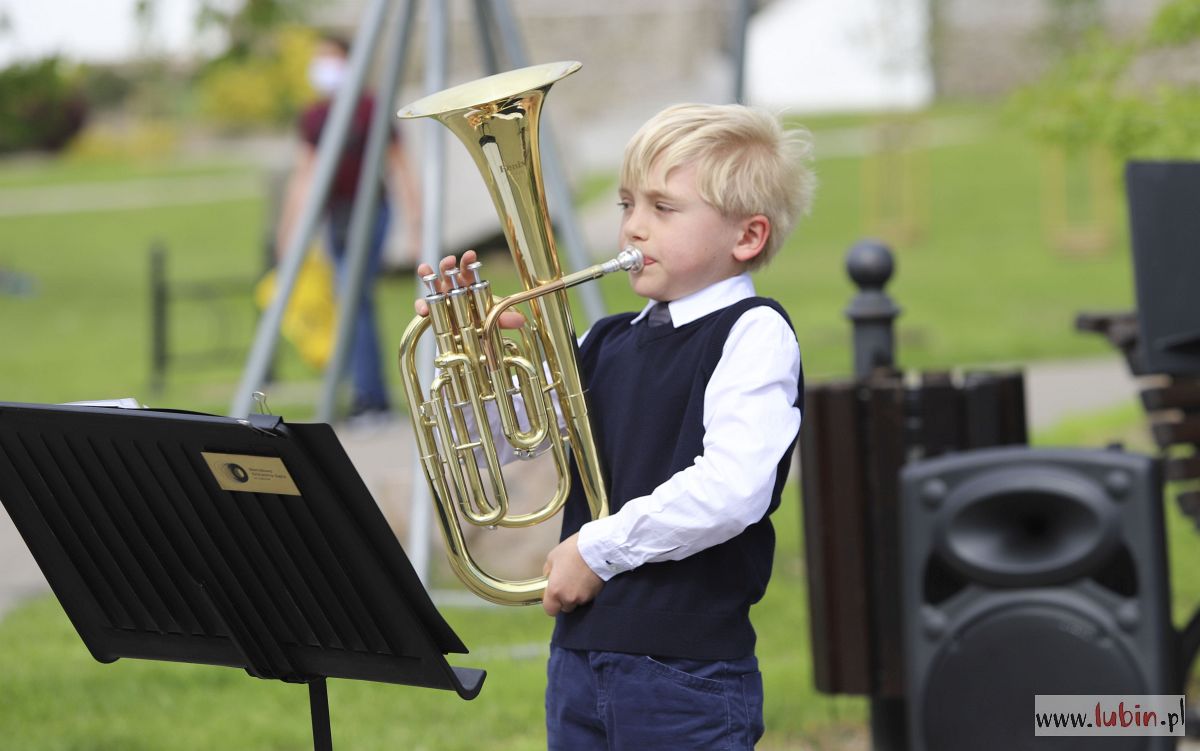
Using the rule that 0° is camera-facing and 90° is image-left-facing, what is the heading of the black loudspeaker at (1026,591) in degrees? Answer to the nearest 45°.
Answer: approximately 0°

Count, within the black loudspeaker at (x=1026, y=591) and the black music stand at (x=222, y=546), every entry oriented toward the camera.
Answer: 1

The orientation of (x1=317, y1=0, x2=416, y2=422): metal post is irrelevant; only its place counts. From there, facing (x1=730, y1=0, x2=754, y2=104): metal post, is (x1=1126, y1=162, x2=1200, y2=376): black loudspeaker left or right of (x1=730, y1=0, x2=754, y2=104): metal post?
right

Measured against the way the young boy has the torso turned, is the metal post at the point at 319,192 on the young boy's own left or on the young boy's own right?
on the young boy's own right

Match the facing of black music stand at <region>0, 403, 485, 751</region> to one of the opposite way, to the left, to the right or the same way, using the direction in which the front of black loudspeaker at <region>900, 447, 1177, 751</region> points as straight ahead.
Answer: the opposite way

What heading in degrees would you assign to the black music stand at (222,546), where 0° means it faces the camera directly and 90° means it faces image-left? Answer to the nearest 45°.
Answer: approximately 225°

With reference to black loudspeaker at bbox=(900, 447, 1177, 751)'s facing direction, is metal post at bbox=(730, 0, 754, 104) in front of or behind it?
behind

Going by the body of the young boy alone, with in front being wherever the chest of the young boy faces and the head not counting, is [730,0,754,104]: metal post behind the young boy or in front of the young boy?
behind

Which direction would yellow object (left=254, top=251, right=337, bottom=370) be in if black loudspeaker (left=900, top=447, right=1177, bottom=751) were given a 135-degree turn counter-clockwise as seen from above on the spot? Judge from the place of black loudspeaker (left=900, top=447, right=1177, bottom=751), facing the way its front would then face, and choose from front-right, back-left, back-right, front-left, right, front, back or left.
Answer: left

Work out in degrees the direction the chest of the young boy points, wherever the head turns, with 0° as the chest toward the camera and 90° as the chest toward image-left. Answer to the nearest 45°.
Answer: approximately 45°
